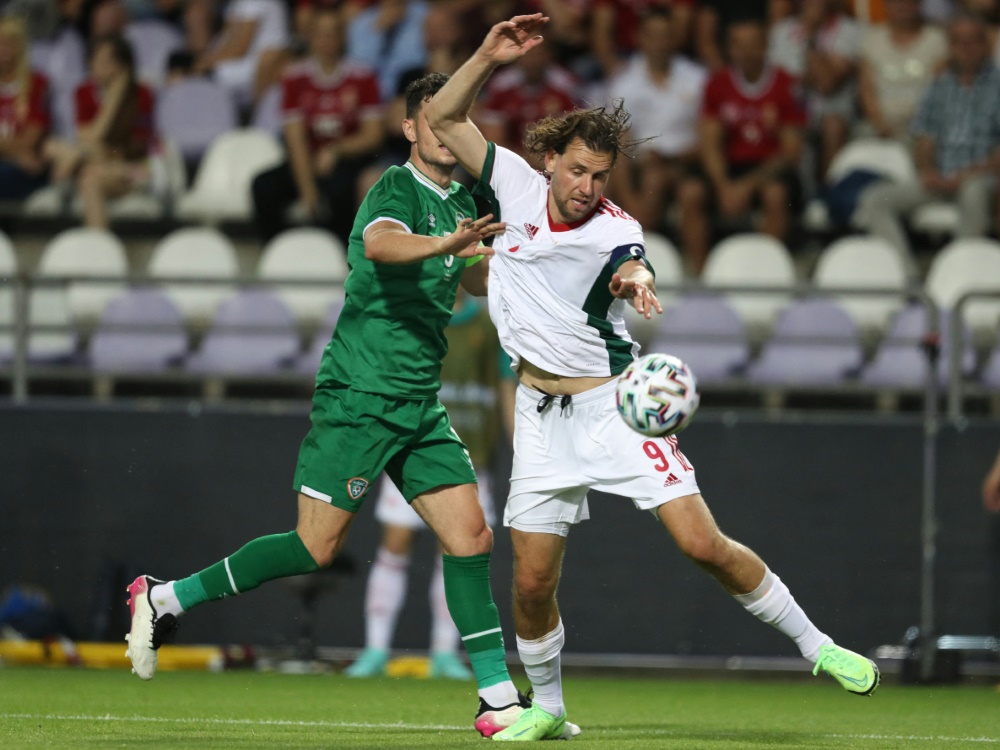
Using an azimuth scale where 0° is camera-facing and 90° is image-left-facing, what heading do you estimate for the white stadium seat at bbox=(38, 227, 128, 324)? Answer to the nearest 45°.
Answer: approximately 0°

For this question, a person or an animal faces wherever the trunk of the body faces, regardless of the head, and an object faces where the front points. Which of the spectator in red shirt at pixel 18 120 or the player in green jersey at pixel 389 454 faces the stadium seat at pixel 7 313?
the spectator in red shirt

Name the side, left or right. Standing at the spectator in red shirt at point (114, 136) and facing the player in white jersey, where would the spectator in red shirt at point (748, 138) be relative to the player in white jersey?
left

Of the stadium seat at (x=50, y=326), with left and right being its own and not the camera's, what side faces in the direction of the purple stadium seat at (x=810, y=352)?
left

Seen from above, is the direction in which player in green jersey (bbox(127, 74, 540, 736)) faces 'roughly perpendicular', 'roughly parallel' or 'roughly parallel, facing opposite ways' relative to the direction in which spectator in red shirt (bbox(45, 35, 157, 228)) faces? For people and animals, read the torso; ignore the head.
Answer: roughly perpendicular

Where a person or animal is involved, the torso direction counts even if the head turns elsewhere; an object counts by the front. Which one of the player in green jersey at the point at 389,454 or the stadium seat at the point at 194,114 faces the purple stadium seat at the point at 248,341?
the stadium seat

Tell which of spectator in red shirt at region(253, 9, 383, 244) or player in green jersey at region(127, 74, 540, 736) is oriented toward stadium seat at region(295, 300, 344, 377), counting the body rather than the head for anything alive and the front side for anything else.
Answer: the spectator in red shirt

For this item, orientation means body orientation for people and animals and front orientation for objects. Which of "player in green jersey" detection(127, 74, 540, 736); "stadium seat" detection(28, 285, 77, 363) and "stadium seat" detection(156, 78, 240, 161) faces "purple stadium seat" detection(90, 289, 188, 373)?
"stadium seat" detection(156, 78, 240, 161)

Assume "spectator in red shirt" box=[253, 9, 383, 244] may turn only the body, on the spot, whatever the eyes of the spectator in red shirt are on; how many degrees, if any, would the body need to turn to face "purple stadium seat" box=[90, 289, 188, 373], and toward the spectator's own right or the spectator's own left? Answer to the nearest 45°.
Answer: approximately 45° to the spectator's own right

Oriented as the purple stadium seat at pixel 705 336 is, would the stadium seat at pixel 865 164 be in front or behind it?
behind

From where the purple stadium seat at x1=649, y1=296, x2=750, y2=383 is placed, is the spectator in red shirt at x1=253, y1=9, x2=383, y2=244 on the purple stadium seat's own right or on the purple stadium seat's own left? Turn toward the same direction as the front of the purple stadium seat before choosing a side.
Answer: on the purple stadium seat's own right

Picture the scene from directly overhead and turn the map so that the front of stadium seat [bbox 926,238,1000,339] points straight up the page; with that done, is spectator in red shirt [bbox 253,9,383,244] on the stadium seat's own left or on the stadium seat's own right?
on the stadium seat's own right
